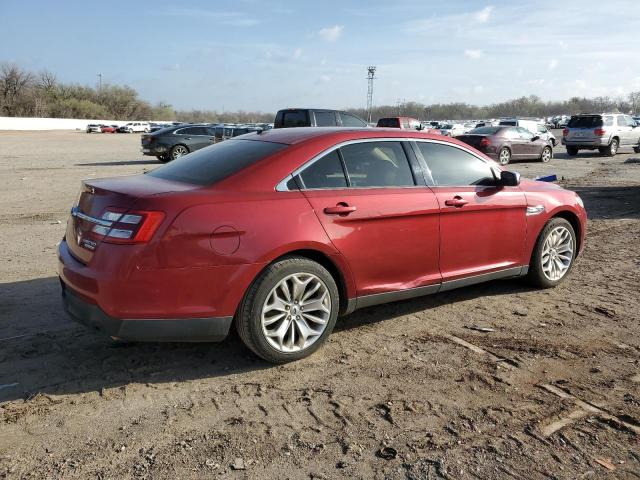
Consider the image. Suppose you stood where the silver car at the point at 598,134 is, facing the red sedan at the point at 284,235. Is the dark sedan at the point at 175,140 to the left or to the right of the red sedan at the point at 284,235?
right

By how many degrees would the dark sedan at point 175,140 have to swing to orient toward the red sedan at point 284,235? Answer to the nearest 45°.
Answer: approximately 135° to its right

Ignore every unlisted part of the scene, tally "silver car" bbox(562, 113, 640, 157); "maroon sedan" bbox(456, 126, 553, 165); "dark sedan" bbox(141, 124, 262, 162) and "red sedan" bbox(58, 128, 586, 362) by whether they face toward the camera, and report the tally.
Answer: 0

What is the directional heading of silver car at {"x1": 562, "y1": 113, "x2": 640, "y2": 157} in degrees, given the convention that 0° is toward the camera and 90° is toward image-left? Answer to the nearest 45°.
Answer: approximately 225°

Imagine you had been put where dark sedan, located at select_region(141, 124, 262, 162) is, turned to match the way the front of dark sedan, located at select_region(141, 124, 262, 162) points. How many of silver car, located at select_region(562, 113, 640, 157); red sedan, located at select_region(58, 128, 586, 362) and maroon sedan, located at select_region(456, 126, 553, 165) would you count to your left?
0

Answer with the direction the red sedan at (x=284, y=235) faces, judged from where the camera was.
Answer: facing away from the viewer and to the right of the viewer

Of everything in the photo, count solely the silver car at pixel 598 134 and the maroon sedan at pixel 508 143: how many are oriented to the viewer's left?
0

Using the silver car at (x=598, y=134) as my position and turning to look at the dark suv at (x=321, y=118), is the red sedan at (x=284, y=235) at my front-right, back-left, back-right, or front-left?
front-left

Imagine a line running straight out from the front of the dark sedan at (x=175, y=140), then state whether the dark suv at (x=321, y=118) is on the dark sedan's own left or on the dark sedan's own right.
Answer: on the dark sedan's own right

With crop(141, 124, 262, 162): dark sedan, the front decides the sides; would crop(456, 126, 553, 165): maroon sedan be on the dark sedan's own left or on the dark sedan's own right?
on the dark sedan's own right

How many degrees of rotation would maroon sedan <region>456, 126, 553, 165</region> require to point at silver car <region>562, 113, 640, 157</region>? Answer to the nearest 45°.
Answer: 0° — it already faces it

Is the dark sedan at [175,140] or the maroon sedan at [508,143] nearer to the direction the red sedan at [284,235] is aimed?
the maroon sedan

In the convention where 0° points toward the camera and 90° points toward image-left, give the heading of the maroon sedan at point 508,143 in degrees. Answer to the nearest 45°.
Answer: approximately 225°

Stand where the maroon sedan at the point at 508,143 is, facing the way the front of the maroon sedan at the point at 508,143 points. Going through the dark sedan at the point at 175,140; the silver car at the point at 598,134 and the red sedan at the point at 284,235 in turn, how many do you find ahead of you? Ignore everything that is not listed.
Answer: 1
